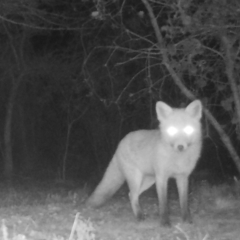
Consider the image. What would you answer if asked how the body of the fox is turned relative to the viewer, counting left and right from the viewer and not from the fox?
facing the viewer and to the right of the viewer

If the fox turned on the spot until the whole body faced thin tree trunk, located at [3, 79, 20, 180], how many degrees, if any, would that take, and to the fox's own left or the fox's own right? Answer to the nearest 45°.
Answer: approximately 180°
